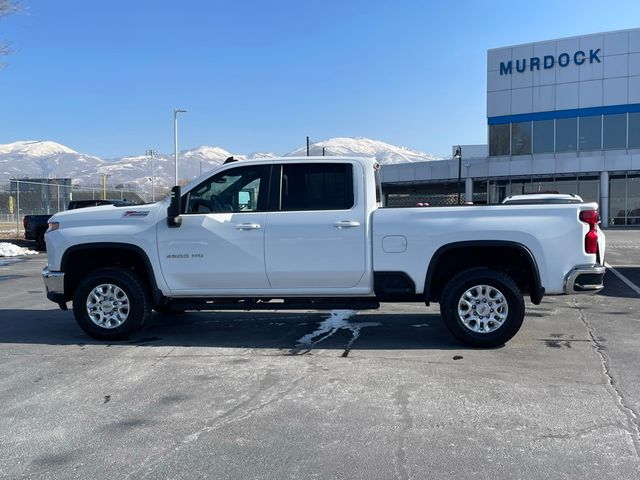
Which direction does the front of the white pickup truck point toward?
to the viewer's left

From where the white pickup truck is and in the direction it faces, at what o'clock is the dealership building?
The dealership building is roughly at 4 o'clock from the white pickup truck.
